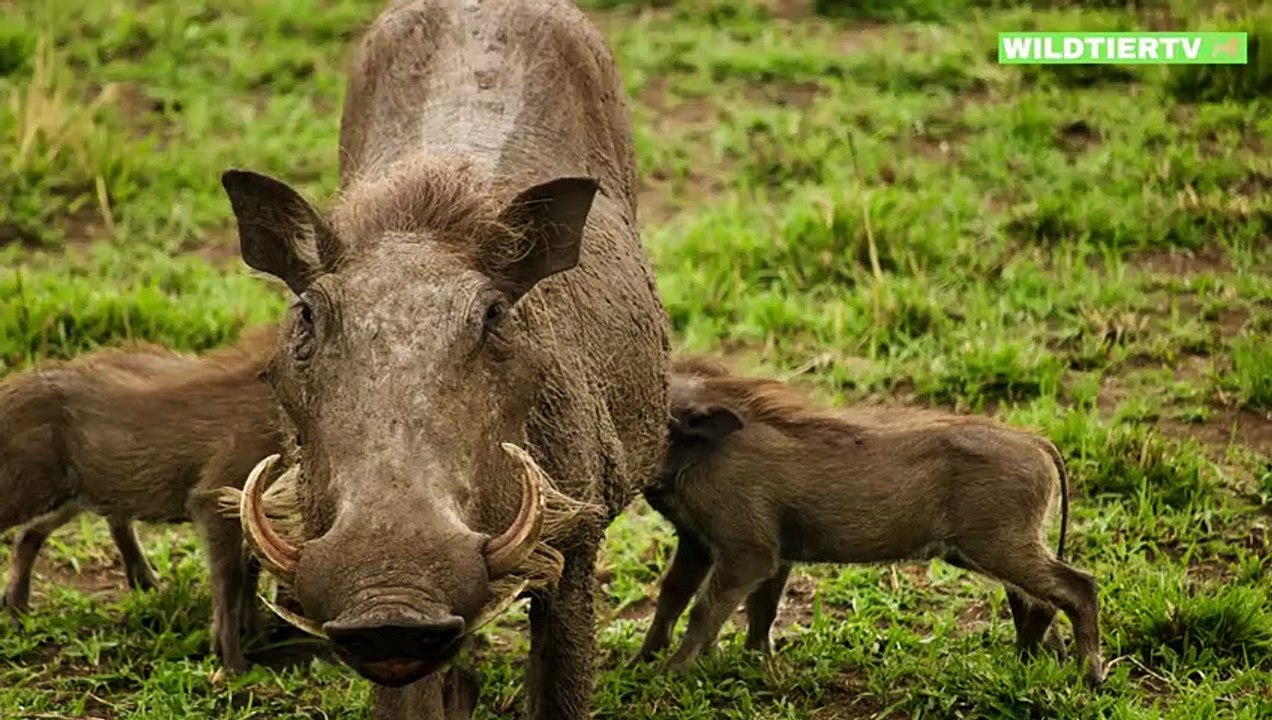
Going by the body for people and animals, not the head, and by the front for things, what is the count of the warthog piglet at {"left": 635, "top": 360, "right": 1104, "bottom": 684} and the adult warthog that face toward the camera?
1

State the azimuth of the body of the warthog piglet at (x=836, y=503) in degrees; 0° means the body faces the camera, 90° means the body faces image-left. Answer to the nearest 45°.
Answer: approximately 90°

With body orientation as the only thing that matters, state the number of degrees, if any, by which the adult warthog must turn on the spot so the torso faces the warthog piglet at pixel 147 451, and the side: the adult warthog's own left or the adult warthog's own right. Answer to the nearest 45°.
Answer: approximately 135° to the adult warthog's own right

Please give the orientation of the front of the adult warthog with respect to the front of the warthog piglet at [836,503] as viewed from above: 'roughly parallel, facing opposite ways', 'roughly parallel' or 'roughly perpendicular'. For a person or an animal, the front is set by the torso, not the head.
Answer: roughly perpendicular
